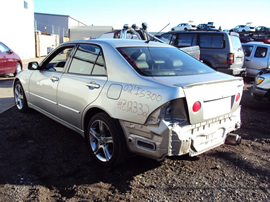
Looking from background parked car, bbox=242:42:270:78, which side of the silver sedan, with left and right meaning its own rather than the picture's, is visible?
right

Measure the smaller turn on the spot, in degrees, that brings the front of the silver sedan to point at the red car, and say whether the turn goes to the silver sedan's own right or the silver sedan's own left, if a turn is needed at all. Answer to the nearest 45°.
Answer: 0° — it already faces it

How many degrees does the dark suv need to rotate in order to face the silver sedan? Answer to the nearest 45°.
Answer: approximately 135° to its left

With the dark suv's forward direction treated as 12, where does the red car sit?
The red car is roughly at 10 o'clock from the dark suv.

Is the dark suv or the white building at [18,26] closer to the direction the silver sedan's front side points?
the white building

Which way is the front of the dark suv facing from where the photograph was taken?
facing away from the viewer and to the left of the viewer

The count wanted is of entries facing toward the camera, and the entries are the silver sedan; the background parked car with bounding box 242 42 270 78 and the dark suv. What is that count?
0

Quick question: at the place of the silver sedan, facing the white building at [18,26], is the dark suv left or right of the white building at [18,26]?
right

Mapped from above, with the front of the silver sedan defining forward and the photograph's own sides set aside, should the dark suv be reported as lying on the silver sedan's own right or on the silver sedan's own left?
on the silver sedan's own right

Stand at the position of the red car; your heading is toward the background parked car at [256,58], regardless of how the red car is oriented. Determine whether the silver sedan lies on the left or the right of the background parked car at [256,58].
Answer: right

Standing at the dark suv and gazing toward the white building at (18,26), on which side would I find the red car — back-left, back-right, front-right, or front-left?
front-left

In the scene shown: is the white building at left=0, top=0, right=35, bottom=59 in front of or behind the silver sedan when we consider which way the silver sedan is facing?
in front

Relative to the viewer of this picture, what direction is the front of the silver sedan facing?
facing away from the viewer and to the left of the viewer

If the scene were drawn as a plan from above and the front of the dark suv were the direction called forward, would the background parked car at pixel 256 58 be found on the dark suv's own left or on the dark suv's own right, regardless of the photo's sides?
on the dark suv's own right
